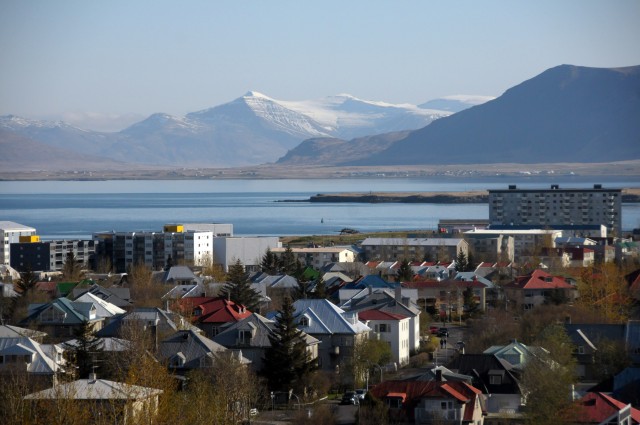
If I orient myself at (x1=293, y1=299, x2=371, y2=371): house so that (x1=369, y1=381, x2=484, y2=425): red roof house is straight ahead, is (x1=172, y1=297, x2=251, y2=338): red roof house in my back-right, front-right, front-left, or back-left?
back-right

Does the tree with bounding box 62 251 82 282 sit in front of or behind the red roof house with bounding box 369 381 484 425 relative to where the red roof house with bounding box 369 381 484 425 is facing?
behind

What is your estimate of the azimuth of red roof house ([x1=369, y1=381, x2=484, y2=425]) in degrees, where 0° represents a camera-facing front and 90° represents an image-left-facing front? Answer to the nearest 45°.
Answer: approximately 0°

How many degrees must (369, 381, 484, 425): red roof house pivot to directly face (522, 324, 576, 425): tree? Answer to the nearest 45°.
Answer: approximately 90° to its left

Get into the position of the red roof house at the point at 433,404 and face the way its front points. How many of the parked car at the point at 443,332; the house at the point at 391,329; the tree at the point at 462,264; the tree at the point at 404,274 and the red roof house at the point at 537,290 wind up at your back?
5

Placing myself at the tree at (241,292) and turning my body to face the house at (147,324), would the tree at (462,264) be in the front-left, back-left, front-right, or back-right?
back-left

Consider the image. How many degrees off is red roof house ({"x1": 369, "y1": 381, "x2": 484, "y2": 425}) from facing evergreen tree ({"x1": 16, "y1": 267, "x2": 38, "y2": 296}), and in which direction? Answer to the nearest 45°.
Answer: approximately 135° to its right

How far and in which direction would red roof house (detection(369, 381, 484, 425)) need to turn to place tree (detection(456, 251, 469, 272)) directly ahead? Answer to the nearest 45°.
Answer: approximately 180°

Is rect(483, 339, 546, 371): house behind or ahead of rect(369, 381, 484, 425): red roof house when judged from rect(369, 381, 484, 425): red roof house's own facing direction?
behind

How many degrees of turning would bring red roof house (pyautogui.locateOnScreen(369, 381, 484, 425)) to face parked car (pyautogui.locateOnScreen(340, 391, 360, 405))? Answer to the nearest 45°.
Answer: approximately 135° to its right

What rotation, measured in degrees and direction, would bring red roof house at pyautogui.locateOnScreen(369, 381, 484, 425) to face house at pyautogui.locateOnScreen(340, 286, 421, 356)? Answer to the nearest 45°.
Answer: approximately 180°

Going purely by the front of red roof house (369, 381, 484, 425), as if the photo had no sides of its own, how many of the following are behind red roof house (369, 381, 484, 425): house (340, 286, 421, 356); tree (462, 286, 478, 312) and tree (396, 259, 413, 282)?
3

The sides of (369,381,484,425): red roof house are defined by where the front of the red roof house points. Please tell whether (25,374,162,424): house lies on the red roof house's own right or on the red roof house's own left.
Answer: on the red roof house's own right
